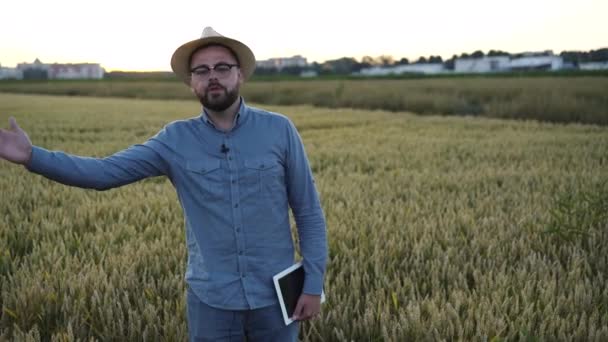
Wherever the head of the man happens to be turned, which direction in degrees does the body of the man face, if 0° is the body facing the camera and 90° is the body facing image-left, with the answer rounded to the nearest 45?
approximately 0°
